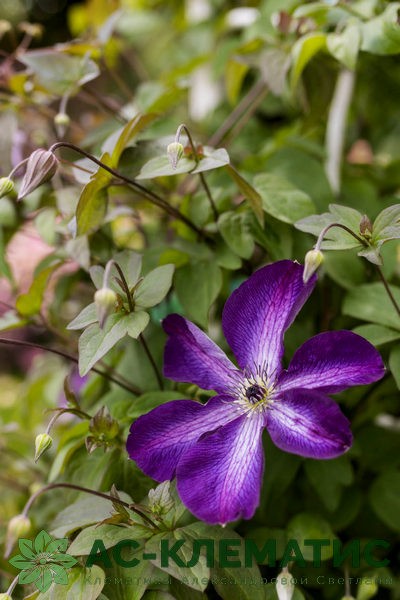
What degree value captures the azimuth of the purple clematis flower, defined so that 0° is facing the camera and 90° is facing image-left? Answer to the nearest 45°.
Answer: approximately 0°
